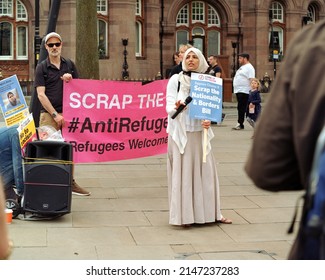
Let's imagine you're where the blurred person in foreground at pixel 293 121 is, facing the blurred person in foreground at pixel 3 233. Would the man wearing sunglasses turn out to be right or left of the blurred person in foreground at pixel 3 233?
right

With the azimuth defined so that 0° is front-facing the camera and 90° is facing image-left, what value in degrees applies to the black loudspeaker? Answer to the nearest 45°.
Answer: approximately 0°

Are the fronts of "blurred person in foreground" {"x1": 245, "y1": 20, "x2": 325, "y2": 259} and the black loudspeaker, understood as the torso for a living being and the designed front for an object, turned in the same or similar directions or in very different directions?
very different directions

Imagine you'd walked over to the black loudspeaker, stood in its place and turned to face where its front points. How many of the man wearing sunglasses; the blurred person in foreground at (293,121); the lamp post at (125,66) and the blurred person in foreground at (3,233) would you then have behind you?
2

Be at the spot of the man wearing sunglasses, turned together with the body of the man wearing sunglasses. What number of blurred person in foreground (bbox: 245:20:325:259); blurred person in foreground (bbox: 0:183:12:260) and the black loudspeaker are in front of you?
3

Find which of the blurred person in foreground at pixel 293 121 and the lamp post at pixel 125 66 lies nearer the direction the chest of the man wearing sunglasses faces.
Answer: the blurred person in foreground

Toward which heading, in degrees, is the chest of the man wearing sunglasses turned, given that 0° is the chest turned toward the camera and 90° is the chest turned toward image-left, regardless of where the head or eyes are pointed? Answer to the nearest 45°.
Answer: approximately 0°

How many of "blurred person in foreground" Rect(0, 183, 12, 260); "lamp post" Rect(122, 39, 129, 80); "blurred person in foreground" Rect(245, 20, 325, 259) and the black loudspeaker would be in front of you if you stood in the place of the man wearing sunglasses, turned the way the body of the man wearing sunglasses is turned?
3

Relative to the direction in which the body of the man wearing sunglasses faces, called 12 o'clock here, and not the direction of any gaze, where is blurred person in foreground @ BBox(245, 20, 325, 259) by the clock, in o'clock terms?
The blurred person in foreground is roughly at 12 o'clock from the man wearing sunglasses.

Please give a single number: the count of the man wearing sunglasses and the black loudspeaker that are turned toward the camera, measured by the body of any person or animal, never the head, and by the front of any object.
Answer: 2

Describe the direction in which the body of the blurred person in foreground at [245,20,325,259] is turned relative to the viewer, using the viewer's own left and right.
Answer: facing away from the viewer

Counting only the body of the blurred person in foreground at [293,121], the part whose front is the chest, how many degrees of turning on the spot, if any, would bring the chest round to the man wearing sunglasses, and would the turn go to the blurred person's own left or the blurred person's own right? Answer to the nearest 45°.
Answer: approximately 45° to the blurred person's own left

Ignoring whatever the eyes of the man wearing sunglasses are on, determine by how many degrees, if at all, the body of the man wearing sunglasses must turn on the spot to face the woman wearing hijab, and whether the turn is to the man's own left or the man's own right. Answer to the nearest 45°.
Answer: approximately 45° to the man's own left

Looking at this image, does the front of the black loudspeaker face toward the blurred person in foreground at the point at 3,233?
yes

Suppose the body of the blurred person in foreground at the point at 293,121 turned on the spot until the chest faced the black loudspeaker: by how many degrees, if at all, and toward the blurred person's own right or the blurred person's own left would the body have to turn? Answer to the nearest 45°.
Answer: approximately 45° to the blurred person's own left
